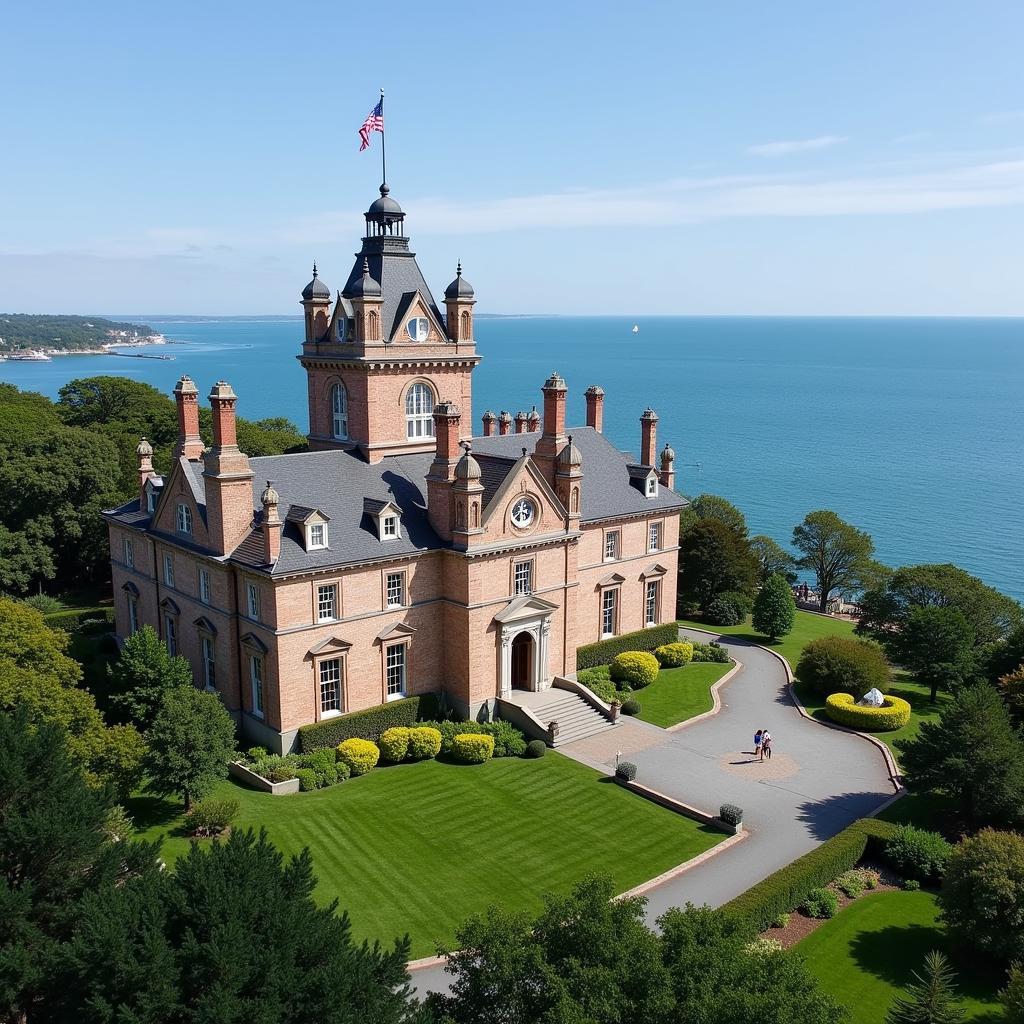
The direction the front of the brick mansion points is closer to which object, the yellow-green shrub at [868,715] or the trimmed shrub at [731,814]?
the trimmed shrub

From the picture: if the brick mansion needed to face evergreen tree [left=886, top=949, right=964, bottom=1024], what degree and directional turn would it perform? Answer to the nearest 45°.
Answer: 0° — it already faces it

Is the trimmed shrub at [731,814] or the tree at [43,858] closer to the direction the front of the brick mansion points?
the trimmed shrub

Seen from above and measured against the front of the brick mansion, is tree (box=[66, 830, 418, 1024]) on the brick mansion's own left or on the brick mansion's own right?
on the brick mansion's own right

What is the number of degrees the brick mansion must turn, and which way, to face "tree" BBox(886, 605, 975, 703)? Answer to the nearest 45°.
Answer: approximately 45° to its left

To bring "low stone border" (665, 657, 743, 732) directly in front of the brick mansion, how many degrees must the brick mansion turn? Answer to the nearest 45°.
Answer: approximately 45° to its left

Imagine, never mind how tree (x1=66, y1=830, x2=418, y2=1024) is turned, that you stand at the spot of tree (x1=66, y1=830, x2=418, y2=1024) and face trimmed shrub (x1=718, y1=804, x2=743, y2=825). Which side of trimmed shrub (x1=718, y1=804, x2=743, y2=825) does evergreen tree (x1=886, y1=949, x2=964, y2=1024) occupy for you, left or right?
right

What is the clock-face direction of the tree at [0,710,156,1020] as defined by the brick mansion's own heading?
The tree is roughly at 2 o'clock from the brick mansion.

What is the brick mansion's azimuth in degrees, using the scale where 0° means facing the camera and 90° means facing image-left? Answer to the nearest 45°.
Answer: approximately 315°
